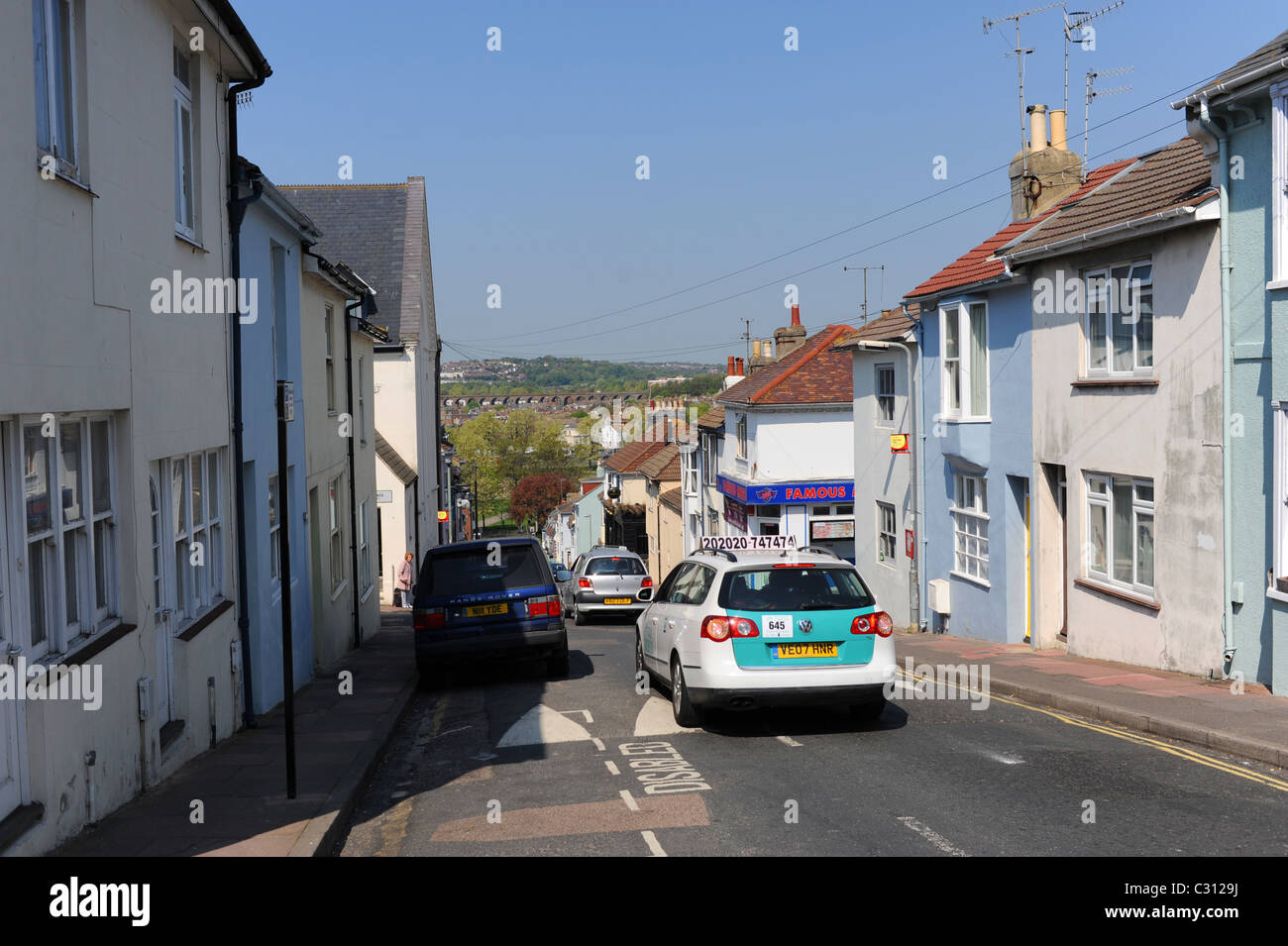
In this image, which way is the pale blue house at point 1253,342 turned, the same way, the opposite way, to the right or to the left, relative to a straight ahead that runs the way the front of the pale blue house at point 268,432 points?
the opposite way

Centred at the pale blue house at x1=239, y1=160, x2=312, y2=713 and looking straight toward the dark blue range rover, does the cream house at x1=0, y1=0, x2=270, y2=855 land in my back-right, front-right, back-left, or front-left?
back-right

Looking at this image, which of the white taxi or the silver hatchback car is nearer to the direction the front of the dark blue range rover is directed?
the silver hatchback car

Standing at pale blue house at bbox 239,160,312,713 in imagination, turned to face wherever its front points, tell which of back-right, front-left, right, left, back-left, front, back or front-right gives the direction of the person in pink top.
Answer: left

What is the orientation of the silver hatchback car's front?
away from the camera

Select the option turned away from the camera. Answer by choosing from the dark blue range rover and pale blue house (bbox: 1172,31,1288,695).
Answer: the dark blue range rover

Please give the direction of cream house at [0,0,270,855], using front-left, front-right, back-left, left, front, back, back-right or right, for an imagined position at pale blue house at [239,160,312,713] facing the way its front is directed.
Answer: right

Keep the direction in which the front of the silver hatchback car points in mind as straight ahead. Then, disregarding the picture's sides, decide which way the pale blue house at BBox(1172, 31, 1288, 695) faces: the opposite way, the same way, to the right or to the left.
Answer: to the left

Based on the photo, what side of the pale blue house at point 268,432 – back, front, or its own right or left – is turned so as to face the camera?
right

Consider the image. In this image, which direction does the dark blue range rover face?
away from the camera

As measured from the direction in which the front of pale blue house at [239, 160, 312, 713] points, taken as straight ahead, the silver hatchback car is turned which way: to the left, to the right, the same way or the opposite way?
to the left

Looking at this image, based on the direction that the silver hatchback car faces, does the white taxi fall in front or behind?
behind

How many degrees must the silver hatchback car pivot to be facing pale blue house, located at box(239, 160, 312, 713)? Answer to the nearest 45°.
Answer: approximately 180°

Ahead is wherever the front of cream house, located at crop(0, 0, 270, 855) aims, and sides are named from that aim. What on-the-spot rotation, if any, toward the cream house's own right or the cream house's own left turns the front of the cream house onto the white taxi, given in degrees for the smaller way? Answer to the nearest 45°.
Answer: approximately 45° to the cream house's own left

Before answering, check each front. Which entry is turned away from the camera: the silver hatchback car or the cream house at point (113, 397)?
the silver hatchback car

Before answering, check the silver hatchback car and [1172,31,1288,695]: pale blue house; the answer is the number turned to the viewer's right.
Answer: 0

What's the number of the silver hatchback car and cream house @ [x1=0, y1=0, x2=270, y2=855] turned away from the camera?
1

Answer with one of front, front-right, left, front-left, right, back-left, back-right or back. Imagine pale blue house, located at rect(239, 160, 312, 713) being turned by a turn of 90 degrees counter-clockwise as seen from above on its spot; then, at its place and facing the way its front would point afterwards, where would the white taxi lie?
back-right

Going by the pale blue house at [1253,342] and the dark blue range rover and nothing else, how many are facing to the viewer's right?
0
